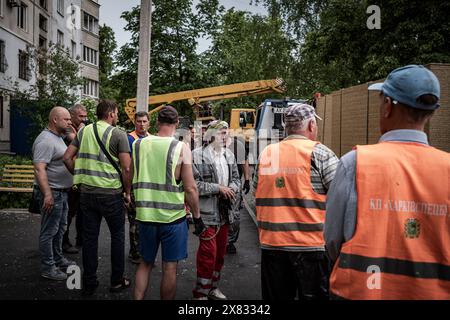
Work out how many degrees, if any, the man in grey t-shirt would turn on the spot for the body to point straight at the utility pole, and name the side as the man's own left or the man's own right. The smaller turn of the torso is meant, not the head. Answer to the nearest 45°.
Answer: approximately 45° to the man's own left

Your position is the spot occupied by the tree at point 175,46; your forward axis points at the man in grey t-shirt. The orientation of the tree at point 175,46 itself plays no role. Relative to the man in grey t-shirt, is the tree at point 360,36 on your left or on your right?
left

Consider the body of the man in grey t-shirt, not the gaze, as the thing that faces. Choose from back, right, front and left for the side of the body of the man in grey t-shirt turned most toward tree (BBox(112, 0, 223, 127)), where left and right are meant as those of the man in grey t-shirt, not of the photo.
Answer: left

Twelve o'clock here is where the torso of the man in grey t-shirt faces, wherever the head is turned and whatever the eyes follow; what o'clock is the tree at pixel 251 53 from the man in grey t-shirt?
The tree is roughly at 10 o'clock from the man in grey t-shirt.

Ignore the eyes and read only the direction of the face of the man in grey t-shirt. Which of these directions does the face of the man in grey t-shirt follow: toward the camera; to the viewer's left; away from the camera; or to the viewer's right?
to the viewer's right

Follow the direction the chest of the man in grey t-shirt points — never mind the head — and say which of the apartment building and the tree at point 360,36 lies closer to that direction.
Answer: the tree

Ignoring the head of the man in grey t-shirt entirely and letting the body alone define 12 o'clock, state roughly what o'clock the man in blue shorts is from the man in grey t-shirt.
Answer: The man in blue shorts is roughly at 2 o'clock from the man in grey t-shirt.

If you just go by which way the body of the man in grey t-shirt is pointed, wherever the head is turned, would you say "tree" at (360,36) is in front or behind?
in front

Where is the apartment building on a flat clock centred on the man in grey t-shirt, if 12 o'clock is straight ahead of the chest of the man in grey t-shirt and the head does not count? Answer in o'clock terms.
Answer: The apartment building is roughly at 9 o'clock from the man in grey t-shirt.

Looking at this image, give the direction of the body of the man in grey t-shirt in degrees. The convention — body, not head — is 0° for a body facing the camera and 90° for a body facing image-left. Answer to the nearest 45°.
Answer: approximately 270°
